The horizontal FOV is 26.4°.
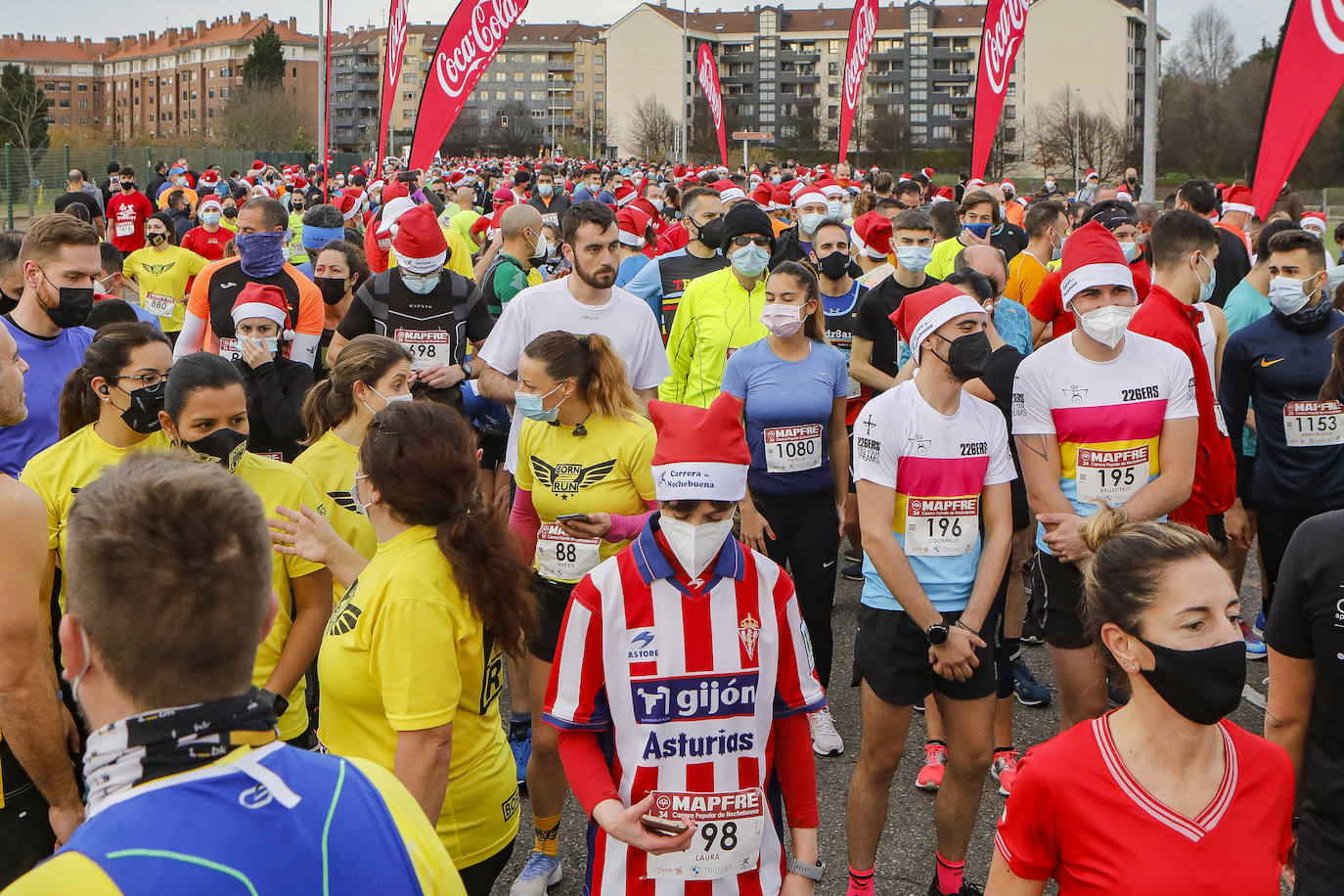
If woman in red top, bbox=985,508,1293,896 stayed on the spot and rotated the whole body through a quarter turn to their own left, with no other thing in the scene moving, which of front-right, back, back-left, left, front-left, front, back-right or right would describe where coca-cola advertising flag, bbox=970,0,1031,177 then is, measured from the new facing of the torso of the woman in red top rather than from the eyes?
front-left

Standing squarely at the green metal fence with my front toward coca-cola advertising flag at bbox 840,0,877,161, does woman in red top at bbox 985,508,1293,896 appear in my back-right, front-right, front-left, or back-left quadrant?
front-right

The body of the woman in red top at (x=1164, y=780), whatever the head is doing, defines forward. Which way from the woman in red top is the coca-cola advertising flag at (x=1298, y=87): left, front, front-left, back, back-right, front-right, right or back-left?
back-left

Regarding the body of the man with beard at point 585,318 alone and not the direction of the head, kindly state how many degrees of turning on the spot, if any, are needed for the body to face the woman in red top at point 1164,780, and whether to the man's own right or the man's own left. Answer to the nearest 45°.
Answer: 0° — they already face them

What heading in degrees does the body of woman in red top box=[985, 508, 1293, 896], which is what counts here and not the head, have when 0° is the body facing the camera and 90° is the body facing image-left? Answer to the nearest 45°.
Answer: approximately 315°

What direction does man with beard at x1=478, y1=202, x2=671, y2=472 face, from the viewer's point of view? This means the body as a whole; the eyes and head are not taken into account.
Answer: toward the camera

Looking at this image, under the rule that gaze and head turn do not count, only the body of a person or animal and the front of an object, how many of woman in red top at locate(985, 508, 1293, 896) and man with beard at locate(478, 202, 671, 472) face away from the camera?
0
